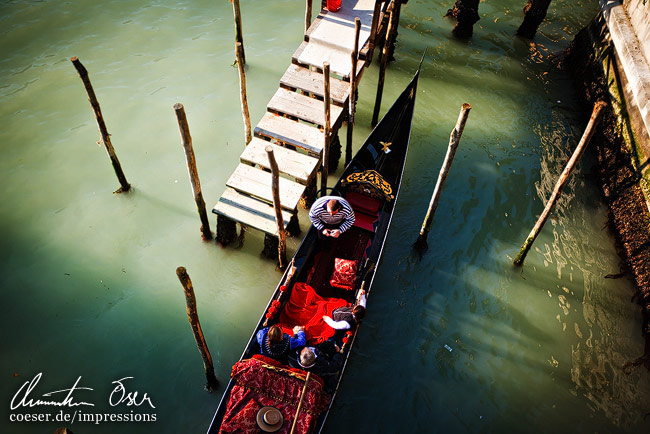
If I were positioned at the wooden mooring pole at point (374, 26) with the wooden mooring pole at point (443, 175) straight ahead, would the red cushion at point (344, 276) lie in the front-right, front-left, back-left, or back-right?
front-right

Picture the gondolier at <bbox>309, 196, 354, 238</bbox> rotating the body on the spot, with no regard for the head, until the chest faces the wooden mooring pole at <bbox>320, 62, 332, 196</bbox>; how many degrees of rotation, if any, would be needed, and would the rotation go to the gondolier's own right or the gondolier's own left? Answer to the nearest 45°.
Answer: approximately 180°

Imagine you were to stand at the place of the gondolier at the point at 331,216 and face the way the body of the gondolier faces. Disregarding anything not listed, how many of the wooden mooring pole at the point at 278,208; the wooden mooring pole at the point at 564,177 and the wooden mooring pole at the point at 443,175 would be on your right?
1

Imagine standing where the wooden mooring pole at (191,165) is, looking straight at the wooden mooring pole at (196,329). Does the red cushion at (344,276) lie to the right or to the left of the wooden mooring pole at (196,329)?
left

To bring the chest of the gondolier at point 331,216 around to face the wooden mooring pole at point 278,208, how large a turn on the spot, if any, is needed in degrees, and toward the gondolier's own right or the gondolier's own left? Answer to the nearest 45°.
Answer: approximately 90° to the gondolier's own right

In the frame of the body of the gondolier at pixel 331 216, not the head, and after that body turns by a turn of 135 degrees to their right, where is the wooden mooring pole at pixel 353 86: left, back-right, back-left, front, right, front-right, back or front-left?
front-right

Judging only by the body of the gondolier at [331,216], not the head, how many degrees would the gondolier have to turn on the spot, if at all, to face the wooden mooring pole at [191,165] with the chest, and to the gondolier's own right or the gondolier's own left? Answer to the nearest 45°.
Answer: approximately 90° to the gondolier's own right

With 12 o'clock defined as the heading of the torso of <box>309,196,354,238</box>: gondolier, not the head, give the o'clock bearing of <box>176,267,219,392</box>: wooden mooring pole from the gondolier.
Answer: The wooden mooring pole is roughly at 1 o'clock from the gondolier.

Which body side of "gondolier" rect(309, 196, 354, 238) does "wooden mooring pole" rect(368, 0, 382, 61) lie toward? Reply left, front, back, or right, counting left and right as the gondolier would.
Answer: back

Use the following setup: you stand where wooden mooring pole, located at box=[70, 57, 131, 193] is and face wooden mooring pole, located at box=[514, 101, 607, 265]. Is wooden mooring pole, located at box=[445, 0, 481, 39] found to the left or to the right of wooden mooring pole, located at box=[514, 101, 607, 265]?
left

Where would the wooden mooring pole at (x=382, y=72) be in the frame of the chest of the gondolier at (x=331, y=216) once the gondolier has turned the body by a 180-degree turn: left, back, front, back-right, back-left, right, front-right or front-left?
front

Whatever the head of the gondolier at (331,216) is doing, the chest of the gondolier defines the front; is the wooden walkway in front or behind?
behind

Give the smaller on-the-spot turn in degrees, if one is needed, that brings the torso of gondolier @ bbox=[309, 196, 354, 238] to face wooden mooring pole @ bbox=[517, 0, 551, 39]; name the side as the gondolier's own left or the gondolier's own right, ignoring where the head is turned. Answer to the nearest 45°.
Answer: approximately 135° to the gondolier's own left

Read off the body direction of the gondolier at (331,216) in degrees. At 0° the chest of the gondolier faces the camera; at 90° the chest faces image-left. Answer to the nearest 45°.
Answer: approximately 0°
